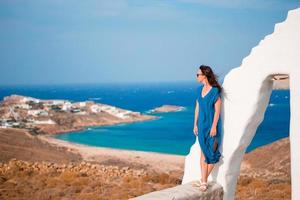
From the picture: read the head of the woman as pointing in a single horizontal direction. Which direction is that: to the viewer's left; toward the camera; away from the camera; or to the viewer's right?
to the viewer's left

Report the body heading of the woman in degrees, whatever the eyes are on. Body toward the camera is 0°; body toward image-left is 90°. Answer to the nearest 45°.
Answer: approximately 45°
